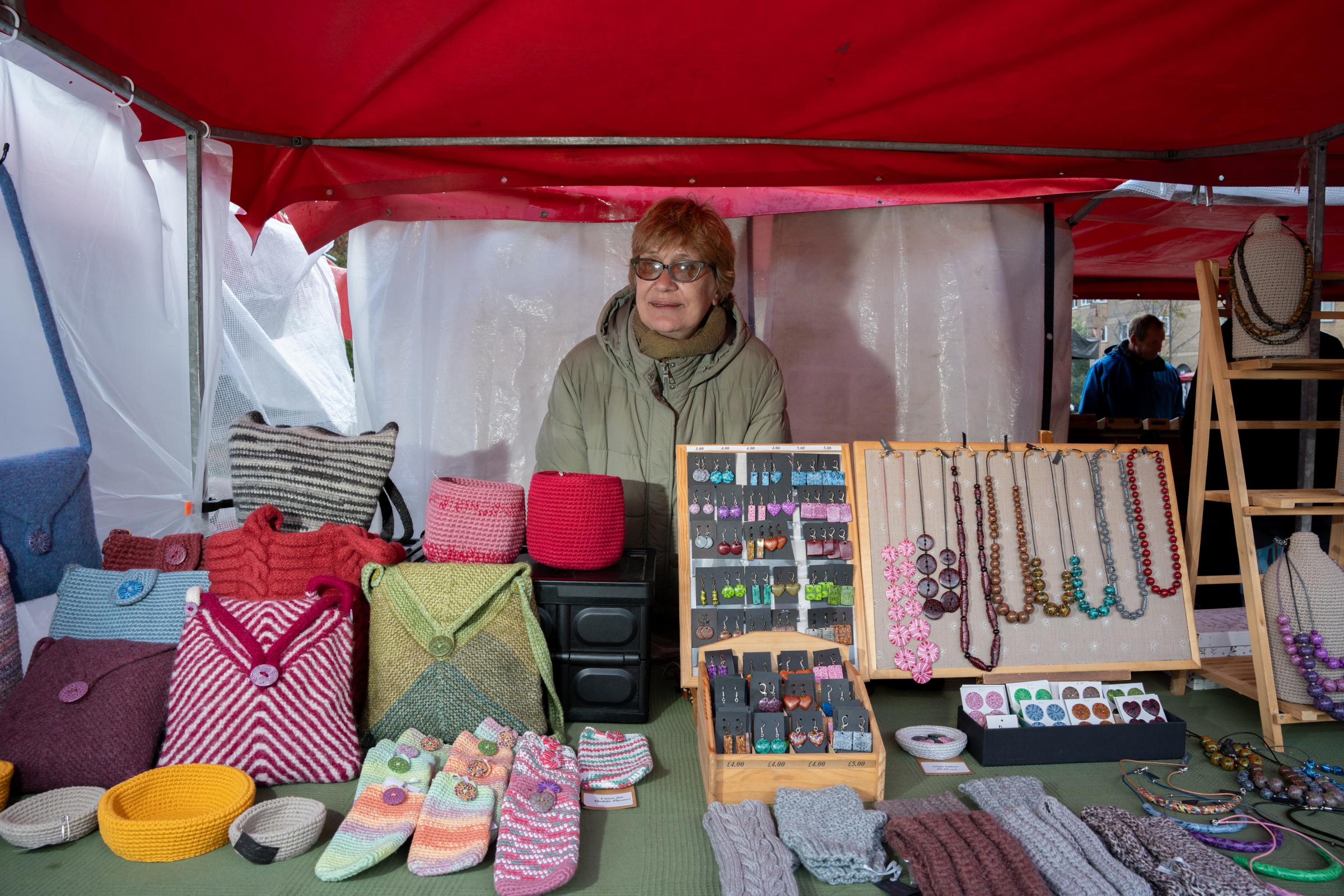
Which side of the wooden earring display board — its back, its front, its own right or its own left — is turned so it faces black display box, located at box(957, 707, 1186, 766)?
left

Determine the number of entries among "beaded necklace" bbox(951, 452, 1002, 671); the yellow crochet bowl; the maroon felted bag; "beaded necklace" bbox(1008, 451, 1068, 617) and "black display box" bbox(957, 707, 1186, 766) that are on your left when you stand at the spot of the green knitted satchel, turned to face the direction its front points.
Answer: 3

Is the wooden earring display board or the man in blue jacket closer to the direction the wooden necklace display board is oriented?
the wooden earring display board

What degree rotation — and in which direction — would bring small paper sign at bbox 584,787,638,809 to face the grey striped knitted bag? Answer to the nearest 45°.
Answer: approximately 135° to its right

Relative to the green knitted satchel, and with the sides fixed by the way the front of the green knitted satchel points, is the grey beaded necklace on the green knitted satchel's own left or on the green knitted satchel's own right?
on the green knitted satchel's own left

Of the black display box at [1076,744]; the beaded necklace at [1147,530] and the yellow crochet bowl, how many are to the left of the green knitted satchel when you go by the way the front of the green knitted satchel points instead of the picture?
2

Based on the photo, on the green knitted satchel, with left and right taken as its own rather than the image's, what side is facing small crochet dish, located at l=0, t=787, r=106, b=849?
right
